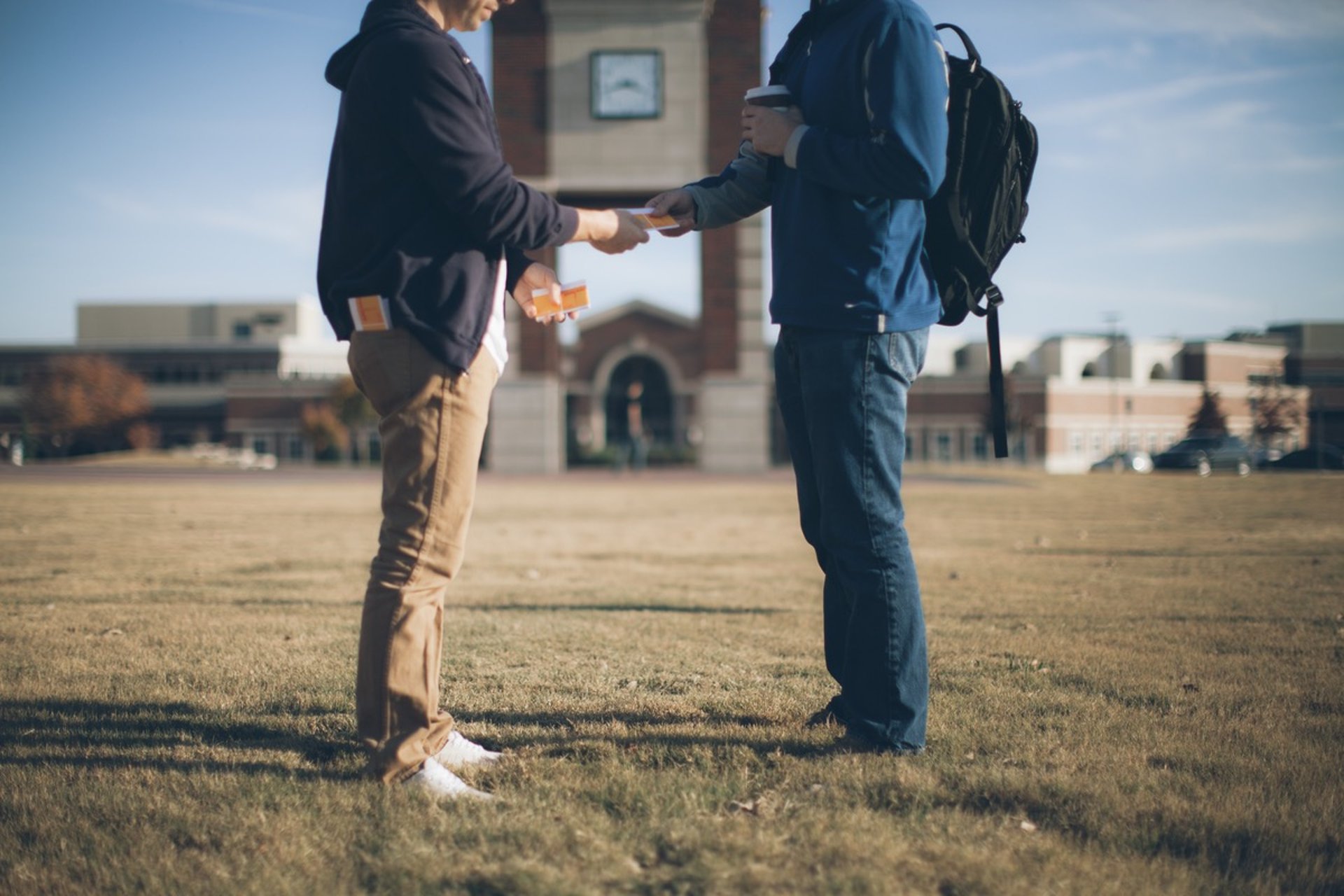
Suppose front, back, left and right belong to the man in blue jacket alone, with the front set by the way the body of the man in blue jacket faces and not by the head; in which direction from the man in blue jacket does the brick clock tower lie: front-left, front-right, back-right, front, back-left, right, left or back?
right

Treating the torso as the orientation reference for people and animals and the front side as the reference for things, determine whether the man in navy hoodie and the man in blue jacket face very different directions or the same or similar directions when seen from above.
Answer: very different directions

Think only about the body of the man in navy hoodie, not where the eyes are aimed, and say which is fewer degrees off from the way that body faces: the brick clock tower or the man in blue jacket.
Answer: the man in blue jacket

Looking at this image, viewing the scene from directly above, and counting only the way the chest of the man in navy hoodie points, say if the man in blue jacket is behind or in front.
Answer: in front

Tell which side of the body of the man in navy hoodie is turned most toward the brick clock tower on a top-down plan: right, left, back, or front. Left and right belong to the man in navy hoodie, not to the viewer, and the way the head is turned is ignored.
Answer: left

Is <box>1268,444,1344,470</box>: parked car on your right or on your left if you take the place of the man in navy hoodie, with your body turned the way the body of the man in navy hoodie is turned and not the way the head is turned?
on your left

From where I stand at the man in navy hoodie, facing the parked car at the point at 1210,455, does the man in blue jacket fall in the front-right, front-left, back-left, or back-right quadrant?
front-right

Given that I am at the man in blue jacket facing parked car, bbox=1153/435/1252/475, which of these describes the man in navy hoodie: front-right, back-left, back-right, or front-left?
back-left

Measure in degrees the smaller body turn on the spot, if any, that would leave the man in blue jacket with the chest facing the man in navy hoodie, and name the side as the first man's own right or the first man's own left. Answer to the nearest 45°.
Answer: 0° — they already face them

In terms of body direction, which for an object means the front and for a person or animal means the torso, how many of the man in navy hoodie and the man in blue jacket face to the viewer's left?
1

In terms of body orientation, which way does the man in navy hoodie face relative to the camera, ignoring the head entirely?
to the viewer's right

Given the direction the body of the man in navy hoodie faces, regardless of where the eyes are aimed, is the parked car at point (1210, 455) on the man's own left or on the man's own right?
on the man's own left

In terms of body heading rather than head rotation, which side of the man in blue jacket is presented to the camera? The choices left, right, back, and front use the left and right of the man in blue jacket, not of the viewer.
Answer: left

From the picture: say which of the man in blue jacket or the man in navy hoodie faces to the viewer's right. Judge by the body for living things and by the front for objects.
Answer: the man in navy hoodie
